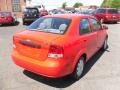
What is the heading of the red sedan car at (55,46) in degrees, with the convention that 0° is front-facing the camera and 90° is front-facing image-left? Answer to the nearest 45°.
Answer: approximately 225°

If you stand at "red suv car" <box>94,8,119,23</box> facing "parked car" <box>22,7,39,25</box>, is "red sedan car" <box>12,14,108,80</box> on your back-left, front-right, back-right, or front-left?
front-left

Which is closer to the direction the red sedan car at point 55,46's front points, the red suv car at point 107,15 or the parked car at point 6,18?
the red suv car

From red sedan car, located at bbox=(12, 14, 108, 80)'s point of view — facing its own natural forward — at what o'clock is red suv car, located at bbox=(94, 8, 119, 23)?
red suv car, located at bbox=(94, 8, 119, 23) is roughly at 11 o'clock from red sedan car, located at bbox=(12, 14, 108, 80).

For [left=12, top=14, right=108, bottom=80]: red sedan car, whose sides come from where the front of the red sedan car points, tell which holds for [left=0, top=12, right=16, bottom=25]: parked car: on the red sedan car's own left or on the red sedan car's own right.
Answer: on the red sedan car's own left

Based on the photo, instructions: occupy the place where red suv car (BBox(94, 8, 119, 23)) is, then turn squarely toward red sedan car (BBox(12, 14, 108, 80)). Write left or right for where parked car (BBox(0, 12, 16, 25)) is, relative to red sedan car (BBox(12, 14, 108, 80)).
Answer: right

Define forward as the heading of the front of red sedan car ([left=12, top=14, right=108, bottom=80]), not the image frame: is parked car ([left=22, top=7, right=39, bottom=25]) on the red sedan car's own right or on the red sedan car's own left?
on the red sedan car's own left
